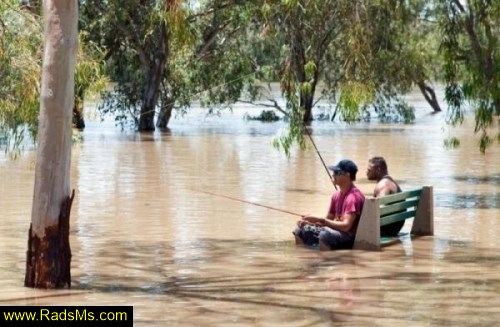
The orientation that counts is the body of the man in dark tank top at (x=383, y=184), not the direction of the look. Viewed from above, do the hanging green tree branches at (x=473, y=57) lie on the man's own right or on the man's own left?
on the man's own right

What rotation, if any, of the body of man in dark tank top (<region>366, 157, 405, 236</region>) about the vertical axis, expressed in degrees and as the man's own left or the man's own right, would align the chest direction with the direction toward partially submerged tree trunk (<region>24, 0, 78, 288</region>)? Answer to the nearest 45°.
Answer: approximately 45° to the man's own left

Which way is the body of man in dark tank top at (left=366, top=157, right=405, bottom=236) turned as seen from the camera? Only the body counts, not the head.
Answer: to the viewer's left

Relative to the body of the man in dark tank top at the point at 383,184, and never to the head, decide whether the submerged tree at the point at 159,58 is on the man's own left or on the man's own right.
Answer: on the man's own right

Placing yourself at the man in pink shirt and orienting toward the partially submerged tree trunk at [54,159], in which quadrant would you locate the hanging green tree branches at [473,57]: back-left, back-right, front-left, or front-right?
back-right

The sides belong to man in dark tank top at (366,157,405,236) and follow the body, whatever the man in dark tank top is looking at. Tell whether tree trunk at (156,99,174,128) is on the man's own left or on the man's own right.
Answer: on the man's own right

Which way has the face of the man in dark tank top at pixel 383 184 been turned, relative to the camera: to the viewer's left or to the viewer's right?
to the viewer's left

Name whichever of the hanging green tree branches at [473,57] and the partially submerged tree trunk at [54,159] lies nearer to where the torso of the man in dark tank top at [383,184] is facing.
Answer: the partially submerged tree trunk
